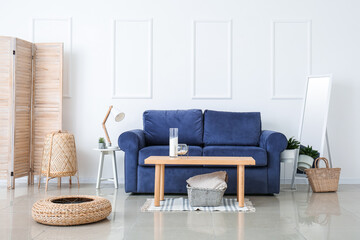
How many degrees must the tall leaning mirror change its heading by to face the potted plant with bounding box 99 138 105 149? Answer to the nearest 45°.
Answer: approximately 45° to its right

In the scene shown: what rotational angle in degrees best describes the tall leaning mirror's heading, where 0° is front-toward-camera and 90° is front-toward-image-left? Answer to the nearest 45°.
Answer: approximately 45°

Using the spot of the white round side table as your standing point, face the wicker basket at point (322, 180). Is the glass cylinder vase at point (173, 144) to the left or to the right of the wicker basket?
right

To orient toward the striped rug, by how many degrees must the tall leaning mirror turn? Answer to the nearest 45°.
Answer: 0° — it already faces it
